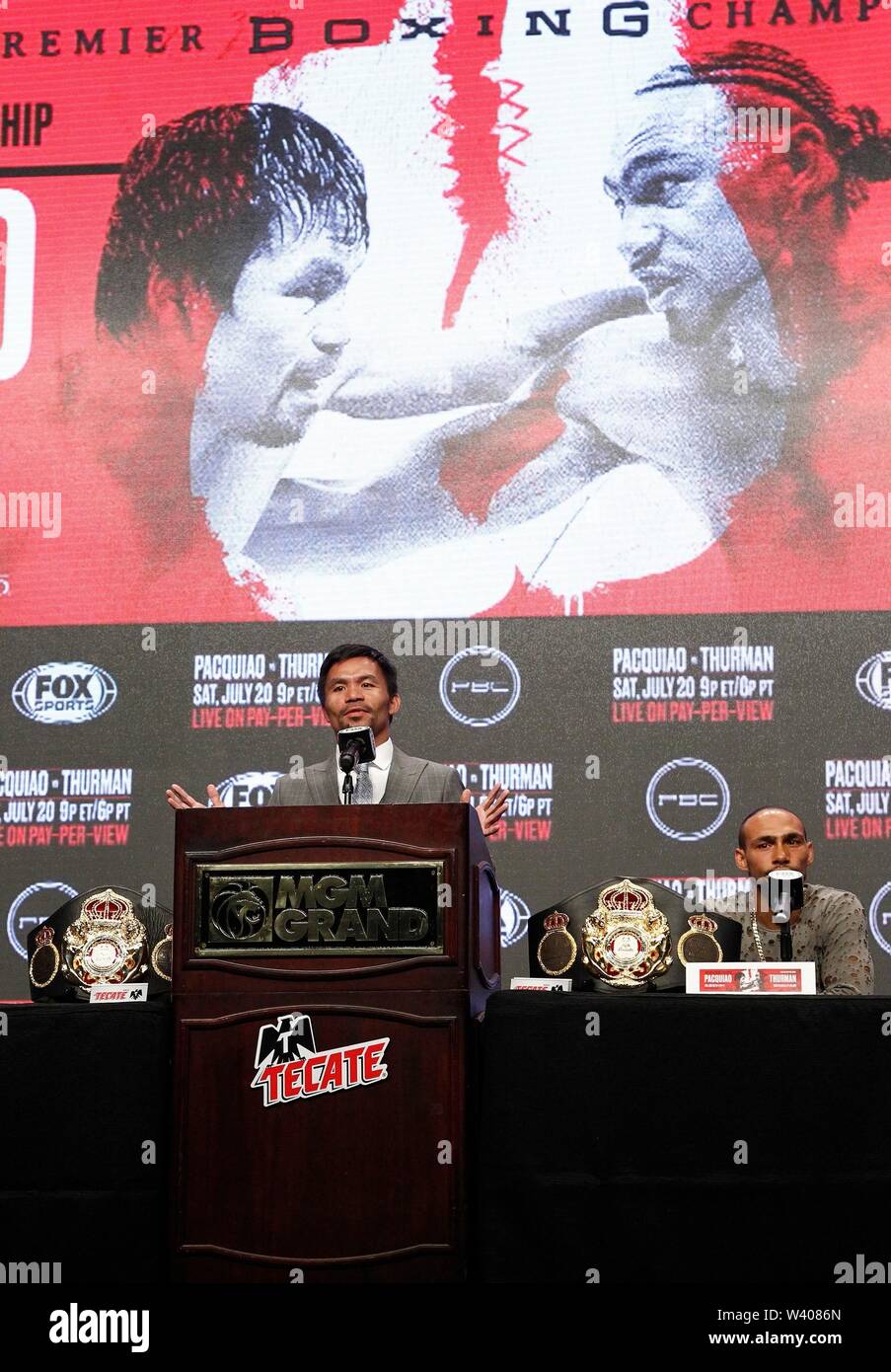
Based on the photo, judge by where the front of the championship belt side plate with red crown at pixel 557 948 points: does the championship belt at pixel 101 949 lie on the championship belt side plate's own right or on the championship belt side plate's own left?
on the championship belt side plate's own right

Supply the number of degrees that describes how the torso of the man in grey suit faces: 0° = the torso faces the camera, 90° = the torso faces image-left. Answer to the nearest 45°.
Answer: approximately 0°

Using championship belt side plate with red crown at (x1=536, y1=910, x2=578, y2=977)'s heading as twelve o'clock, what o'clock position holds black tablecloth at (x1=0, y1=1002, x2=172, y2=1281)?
The black tablecloth is roughly at 2 o'clock from the championship belt side plate with red crown.

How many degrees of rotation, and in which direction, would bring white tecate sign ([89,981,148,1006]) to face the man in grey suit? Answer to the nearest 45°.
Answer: approximately 135° to its left

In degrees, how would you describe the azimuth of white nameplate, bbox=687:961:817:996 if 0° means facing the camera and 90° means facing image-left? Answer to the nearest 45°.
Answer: approximately 0°
